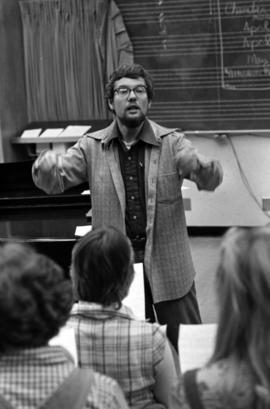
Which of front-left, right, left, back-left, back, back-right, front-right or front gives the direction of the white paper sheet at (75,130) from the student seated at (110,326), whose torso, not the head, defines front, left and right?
front

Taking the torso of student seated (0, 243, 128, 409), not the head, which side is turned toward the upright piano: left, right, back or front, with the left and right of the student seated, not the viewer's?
front

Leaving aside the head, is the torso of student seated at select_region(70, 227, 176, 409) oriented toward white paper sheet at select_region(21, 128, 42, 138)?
yes

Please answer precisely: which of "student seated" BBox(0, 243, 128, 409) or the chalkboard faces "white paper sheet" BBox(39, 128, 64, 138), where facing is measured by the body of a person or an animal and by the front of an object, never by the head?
the student seated

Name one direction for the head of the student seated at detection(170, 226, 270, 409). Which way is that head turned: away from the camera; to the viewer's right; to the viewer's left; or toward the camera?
away from the camera

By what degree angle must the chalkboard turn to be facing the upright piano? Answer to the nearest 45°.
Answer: approximately 45° to its right

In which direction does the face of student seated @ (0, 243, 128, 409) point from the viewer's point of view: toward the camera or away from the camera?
away from the camera

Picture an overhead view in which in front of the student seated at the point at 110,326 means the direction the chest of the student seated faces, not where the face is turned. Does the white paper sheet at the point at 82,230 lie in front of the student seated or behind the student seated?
in front

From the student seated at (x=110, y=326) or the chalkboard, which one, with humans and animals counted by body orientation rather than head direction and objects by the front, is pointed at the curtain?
the student seated

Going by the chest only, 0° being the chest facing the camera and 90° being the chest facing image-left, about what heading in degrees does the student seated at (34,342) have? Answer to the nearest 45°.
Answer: approximately 180°

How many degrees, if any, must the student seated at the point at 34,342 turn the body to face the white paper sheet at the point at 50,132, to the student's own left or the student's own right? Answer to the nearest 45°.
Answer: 0° — they already face it

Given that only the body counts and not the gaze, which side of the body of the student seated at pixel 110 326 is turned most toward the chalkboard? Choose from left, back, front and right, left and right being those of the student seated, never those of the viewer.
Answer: front

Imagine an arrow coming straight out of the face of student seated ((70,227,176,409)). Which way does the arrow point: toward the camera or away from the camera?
away from the camera

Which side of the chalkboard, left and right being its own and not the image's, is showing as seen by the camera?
front

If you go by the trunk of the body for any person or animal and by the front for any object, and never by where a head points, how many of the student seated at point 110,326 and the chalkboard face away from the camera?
1

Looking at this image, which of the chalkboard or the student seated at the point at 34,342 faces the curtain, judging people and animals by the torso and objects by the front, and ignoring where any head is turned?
the student seated

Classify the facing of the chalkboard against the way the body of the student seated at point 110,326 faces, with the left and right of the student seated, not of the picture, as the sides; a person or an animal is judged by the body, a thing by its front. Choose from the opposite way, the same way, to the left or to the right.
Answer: the opposite way

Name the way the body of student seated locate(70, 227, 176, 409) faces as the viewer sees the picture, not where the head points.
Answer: away from the camera
